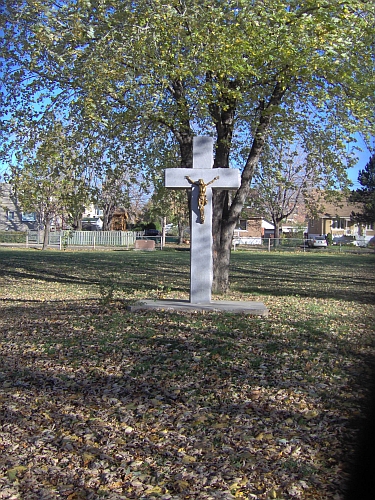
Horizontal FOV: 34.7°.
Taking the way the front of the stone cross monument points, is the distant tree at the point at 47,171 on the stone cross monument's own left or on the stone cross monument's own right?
on the stone cross monument's own right

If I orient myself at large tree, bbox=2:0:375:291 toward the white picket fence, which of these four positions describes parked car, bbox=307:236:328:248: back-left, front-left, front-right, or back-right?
front-right

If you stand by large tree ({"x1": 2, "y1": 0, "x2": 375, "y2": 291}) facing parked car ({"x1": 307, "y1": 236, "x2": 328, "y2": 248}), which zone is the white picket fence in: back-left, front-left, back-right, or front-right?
front-left

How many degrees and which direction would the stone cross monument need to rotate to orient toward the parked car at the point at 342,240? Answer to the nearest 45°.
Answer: approximately 180°

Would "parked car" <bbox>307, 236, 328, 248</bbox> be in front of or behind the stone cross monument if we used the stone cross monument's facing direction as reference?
behind

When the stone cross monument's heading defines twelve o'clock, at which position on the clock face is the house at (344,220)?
The house is roughly at 7 o'clock from the stone cross monument.

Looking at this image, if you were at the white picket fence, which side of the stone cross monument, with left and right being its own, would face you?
back

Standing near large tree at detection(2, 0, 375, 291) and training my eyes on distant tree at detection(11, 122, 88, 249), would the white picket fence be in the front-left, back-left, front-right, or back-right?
front-right

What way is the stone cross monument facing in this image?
toward the camera
